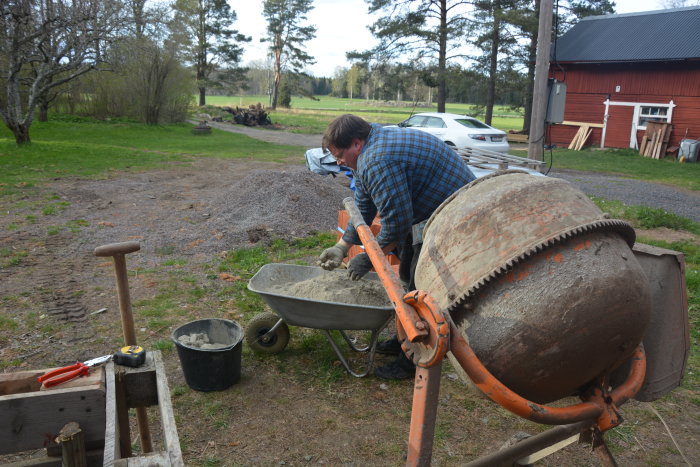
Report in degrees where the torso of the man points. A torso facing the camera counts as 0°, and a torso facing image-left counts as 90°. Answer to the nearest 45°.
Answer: approximately 90°

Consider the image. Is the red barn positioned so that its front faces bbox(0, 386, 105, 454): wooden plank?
yes

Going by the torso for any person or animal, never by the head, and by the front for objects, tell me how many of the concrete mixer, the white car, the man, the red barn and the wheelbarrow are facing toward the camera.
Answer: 1

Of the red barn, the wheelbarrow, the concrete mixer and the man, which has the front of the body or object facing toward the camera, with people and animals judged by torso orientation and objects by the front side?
the red barn

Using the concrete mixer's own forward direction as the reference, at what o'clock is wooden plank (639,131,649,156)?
The wooden plank is roughly at 2 o'clock from the concrete mixer.

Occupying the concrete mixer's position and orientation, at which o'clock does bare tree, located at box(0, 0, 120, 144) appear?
The bare tree is roughly at 12 o'clock from the concrete mixer.

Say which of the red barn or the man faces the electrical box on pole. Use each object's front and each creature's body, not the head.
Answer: the red barn

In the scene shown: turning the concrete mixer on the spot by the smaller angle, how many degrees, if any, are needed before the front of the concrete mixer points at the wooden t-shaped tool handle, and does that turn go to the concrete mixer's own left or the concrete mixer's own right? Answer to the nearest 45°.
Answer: approximately 45° to the concrete mixer's own left

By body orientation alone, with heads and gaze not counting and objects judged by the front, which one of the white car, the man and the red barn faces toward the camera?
the red barn

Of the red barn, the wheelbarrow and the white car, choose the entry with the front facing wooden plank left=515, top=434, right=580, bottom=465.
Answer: the red barn

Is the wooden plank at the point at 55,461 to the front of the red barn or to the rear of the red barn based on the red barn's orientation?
to the front

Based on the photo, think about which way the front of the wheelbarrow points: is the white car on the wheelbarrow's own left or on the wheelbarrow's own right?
on the wheelbarrow's own right

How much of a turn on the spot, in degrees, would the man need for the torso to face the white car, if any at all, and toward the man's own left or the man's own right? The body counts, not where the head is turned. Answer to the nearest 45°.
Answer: approximately 90° to the man's own right

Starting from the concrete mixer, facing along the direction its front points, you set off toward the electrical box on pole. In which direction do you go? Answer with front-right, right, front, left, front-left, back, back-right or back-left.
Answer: front-right

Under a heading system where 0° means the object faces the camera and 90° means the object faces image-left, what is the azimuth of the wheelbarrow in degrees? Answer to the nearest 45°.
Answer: approximately 90°
